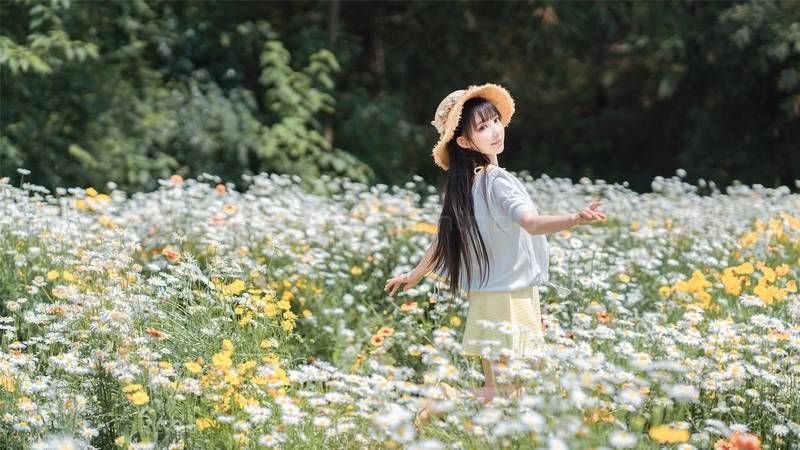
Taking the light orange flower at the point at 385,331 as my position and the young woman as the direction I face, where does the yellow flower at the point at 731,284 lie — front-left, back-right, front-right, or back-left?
front-left

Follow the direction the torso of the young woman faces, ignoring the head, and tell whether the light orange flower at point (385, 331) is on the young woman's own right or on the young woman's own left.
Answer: on the young woman's own left

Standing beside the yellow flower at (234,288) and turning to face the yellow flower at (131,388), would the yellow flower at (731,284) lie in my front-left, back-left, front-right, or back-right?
back-left

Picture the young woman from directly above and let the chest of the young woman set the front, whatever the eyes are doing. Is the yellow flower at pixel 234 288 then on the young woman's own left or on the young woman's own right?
on the young woman's own left

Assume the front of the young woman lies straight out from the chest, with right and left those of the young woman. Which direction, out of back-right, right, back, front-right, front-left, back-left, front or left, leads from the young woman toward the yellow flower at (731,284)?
front

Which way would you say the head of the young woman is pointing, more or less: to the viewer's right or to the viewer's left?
to the viewer's right

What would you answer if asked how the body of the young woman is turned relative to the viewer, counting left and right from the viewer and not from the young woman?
facing away from the viewer and to the right of the viewer

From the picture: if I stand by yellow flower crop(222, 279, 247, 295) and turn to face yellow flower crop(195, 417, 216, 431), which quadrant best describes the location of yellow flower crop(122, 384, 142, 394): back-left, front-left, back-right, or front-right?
front-right
